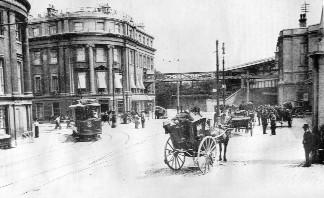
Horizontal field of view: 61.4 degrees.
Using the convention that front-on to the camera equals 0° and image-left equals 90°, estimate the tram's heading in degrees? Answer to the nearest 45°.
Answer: approximately 0°

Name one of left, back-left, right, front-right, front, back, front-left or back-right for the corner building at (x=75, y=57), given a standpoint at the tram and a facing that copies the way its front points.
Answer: back

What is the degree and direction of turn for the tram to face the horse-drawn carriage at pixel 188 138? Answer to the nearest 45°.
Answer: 0° — it already faces it

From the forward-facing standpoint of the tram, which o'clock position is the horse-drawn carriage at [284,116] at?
The horse-drawn carriage is roughly at 9 o'clock from the tram.

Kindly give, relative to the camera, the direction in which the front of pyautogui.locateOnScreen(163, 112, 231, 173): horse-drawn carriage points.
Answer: facing away from the viewer and to the right of the viewer

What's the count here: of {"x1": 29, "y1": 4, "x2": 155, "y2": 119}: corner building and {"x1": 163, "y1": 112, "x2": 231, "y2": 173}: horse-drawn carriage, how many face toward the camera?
1

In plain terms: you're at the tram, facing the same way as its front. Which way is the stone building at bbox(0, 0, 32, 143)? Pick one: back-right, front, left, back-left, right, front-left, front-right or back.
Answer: right

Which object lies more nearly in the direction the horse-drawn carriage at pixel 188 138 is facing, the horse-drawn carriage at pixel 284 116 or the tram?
the horse-drawn carriage

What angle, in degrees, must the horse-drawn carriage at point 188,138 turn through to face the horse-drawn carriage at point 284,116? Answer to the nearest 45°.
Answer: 0° — it already faces it
